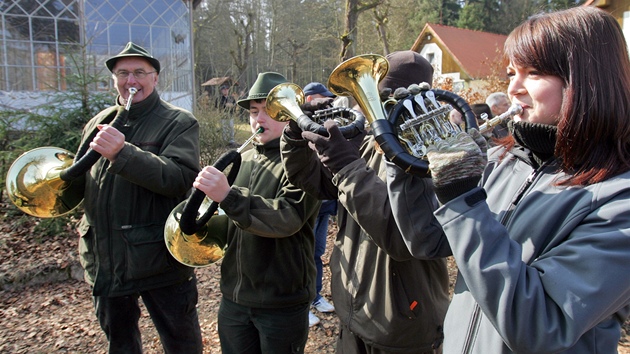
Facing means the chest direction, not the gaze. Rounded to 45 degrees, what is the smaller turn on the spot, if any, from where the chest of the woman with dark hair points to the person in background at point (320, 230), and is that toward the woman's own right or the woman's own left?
approximately 90° to the woman's own right

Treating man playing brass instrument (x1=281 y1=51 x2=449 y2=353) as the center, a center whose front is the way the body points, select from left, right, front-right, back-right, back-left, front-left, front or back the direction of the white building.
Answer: right

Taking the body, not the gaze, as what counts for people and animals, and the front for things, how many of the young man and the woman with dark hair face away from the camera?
0

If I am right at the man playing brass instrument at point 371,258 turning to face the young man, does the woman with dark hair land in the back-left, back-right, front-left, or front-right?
back-left

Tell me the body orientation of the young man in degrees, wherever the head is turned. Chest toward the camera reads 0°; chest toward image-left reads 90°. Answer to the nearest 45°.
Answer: approximately 45°

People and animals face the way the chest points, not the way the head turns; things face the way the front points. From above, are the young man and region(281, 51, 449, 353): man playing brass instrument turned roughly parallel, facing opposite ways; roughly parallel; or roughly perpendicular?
roughly parallel

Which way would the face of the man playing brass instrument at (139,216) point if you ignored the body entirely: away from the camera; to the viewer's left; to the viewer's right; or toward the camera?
toward the camera

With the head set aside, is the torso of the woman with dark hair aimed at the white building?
no

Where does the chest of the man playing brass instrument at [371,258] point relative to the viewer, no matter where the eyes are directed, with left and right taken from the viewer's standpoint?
facing the viewer and to the left of the viewer
